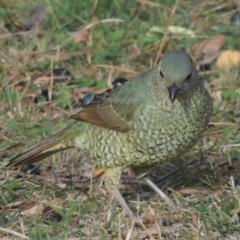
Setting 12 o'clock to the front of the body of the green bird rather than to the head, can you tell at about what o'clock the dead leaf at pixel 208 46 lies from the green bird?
The dead leaf is roughly at 8 o'clock from the green bird.

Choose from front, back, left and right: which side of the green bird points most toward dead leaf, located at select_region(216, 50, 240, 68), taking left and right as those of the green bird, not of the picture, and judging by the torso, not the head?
left

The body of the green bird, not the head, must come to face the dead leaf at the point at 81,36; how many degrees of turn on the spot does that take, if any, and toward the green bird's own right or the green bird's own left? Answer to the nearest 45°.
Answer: approximately 135° to the green bird's own left

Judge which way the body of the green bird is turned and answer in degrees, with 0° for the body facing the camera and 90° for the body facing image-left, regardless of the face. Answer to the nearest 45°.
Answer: approximately 315°
